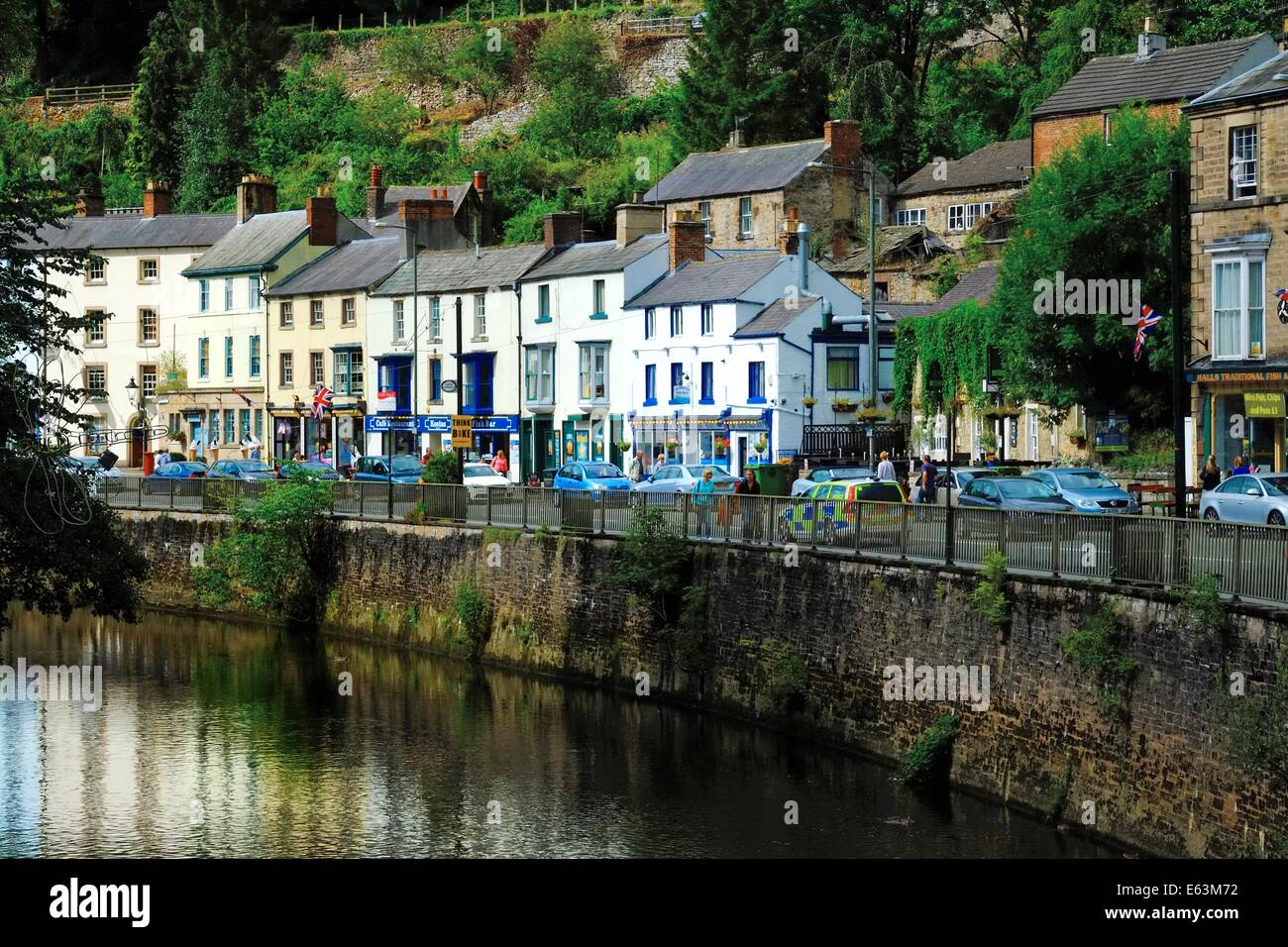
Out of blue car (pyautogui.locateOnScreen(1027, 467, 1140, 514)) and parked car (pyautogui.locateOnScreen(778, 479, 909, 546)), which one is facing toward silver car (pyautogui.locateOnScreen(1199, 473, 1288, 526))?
blue car (pyautogui.locateOnScreen(1027, 467, 1140, 514))

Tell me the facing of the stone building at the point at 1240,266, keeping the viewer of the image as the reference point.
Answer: facing the viewer and to the left of the viewer

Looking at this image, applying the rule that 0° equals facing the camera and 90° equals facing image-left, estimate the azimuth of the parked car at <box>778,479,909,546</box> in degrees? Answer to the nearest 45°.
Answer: approximately 135°

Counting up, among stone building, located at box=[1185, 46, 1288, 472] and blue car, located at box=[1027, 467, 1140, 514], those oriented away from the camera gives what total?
0

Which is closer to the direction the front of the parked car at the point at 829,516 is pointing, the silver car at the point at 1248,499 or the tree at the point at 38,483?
the tree

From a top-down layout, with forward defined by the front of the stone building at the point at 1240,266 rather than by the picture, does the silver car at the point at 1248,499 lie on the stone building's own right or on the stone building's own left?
on the stone building's own left

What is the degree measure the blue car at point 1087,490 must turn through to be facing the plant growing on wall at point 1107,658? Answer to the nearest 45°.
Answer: approximately 45° to its right

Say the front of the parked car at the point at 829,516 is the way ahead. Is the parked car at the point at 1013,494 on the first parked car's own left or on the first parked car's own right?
on the first parked car's own right

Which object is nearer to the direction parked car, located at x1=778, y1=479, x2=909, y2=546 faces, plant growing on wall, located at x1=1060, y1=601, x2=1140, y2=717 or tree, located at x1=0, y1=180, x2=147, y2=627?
the tree

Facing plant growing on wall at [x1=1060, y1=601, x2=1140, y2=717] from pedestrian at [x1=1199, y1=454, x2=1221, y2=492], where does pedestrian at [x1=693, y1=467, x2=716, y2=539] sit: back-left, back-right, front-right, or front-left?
front-right

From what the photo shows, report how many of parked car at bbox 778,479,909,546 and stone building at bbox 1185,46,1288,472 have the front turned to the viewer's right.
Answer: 0

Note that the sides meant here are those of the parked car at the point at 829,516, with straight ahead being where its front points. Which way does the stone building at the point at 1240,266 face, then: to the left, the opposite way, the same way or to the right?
to the left
